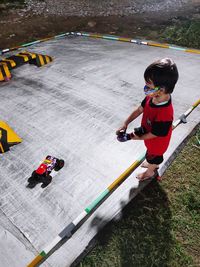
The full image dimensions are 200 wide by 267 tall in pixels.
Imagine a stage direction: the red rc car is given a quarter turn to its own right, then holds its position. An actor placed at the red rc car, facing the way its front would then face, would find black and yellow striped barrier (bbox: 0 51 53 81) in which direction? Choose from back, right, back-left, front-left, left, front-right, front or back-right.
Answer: front-right

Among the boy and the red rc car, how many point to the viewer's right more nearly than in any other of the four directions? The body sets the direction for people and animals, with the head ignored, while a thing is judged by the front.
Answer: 0

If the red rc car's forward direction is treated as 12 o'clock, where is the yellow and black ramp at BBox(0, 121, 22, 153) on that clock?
The yellow and black ramp is roughly at 4 o'clock from the red rc car.

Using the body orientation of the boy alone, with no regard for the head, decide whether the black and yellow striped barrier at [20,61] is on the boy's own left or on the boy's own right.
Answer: on the boy's own right

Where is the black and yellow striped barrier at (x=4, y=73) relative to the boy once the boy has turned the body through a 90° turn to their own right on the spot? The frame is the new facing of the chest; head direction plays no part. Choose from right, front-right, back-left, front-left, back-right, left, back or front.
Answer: front

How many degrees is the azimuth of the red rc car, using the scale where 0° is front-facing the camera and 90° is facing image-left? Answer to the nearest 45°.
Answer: approximately 45°

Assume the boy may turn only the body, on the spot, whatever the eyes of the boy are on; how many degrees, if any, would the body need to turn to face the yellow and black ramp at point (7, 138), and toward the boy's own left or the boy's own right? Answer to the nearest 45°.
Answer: approximately 45° to the boy's own right

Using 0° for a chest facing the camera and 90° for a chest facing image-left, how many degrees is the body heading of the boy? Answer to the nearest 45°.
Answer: approximately 45°

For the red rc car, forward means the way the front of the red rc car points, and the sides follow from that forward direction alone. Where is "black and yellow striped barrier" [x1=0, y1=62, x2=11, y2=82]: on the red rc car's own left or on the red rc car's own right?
on the red rc car's own right
